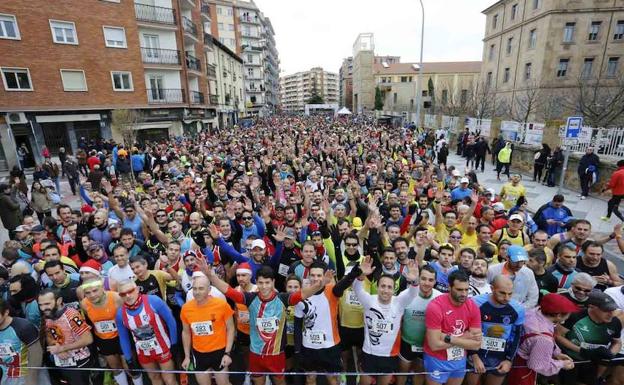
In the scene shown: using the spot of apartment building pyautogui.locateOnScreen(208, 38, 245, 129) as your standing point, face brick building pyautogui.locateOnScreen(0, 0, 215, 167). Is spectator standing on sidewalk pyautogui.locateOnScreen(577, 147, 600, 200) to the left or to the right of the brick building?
left

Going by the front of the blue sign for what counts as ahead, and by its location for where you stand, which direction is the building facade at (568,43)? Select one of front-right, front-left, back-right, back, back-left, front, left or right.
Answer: back

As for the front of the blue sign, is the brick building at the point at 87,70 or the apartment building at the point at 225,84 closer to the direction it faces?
the brick building

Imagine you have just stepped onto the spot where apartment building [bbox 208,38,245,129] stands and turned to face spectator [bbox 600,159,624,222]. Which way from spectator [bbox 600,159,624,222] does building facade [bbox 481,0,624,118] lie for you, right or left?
left

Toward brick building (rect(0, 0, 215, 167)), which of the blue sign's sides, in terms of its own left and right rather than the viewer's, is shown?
right

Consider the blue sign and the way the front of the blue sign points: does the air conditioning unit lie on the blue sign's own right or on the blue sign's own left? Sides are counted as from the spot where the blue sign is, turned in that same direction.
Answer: on the blue sign's own right

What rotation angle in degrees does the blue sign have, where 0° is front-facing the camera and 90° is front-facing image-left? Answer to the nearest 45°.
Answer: approximately 0°

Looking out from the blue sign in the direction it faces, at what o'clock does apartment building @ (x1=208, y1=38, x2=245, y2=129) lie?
The apartment building is roughly at 4 o'clock from the blue sign.
